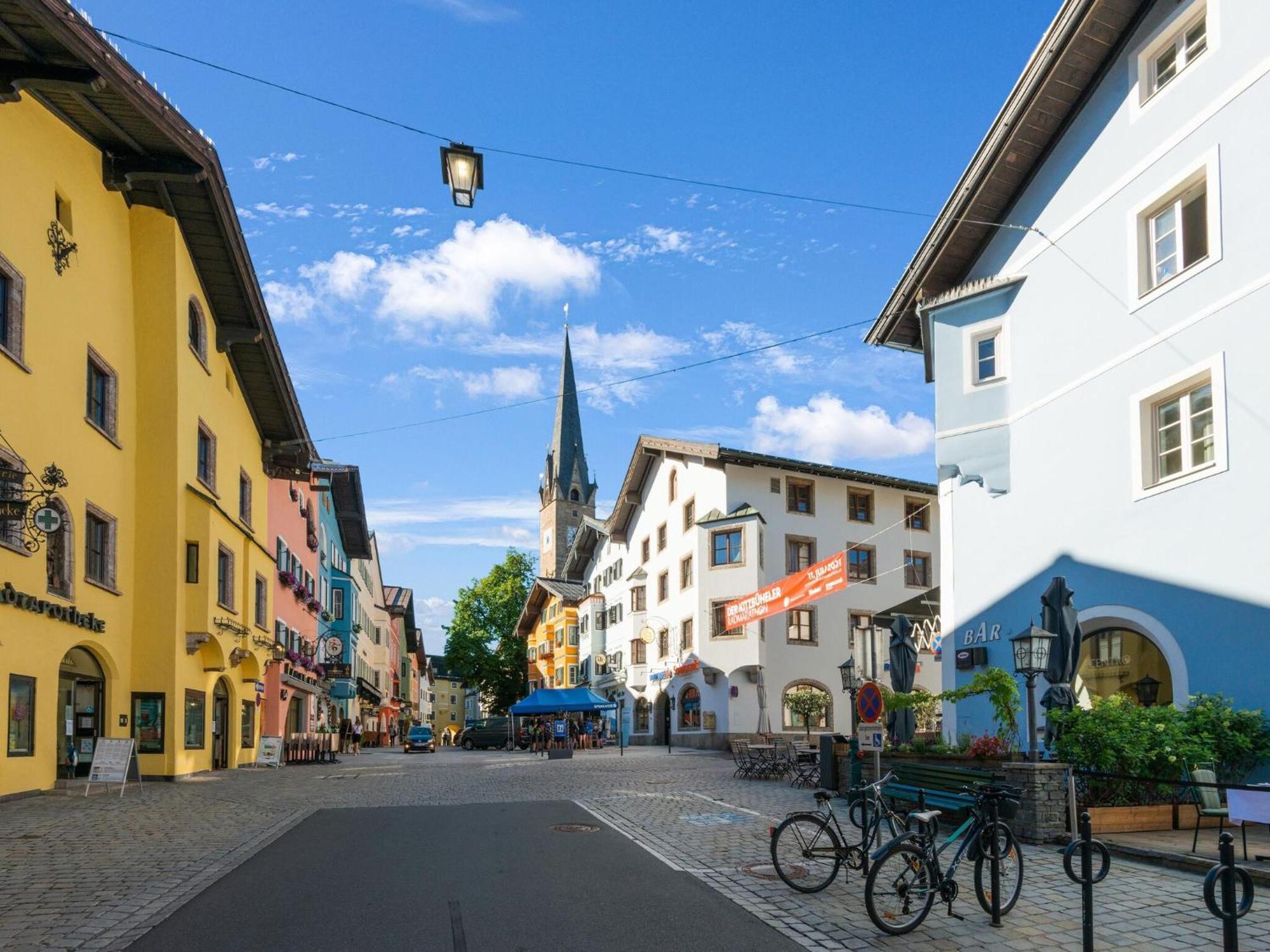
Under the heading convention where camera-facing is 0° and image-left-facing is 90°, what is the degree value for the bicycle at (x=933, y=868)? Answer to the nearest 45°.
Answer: approximately 225°

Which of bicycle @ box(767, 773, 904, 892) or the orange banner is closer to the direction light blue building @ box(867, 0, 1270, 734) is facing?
the bicycle

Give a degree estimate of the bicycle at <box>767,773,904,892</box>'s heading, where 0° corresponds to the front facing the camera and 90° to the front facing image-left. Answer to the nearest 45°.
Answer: approximately 225°

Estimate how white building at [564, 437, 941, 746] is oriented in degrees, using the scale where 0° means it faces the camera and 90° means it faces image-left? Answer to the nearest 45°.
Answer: approximately 45°

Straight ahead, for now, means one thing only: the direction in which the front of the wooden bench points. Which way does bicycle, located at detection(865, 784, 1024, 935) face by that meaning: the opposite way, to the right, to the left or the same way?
the opposite way

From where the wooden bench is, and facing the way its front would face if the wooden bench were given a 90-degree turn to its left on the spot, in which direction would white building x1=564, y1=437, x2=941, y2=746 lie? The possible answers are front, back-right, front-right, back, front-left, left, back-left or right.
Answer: back-left

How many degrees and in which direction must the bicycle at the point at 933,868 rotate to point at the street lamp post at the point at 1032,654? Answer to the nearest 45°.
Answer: approximately 45° to its left

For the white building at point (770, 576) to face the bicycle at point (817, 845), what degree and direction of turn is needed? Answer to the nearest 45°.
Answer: approximately 45° to its left

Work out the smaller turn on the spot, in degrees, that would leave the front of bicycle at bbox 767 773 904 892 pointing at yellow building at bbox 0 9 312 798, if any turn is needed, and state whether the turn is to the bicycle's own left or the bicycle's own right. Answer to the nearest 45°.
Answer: approximately 90° to the bicycle's own left
